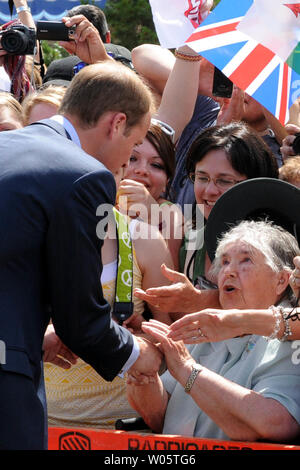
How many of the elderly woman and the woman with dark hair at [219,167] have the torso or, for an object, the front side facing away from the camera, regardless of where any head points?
0

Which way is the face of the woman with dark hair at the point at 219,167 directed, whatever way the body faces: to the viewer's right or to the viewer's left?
to the viewer's left

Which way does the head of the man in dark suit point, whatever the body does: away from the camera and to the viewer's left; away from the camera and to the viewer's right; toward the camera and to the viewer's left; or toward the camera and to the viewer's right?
away from the camera and to the viewer's right

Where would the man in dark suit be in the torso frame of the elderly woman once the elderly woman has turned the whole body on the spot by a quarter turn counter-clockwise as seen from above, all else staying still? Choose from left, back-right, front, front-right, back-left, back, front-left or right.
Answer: right

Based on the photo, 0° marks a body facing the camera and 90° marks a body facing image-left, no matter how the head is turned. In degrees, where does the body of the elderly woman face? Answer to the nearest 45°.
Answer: approximately 45°

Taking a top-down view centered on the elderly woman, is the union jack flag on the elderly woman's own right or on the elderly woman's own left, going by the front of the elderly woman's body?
on the elderly woman's own right

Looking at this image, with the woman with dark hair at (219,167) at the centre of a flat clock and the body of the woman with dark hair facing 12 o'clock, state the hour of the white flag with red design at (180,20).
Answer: The white flag with red design is roughly at 4 o'clock from the woman with dark hair.

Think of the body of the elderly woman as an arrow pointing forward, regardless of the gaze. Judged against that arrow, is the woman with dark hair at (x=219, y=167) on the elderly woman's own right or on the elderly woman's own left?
on the elderly woman's own right

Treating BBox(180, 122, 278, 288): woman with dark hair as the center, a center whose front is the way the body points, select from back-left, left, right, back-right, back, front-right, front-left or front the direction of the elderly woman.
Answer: front-left
